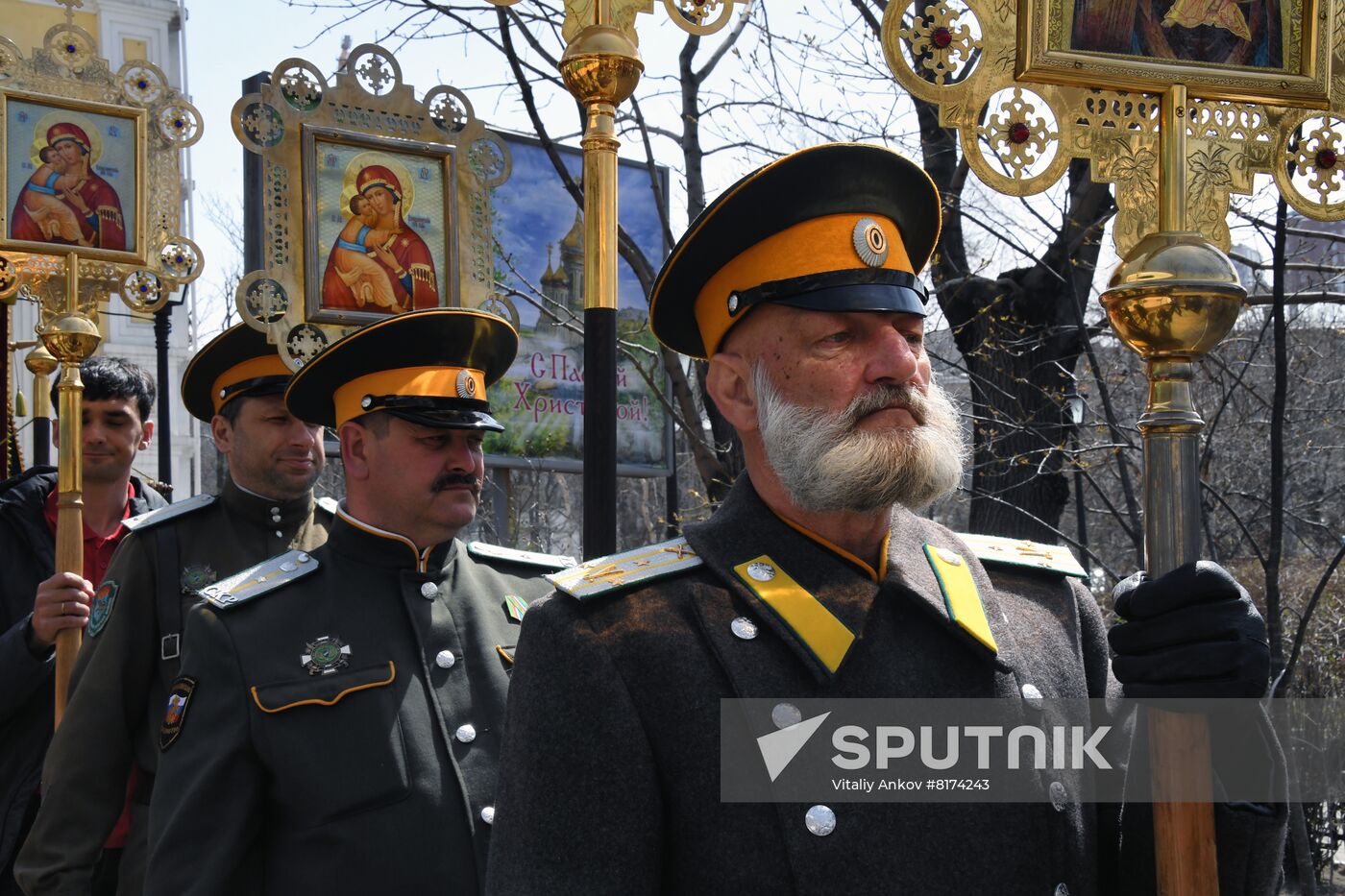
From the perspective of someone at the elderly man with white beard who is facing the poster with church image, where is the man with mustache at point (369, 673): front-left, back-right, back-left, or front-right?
front-left

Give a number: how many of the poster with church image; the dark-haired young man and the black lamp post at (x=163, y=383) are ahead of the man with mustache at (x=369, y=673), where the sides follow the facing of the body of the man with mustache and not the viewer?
0

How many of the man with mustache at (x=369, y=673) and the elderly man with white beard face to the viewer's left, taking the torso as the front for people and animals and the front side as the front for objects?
0

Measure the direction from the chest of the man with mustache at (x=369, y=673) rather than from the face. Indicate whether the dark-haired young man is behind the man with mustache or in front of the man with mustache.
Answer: behind

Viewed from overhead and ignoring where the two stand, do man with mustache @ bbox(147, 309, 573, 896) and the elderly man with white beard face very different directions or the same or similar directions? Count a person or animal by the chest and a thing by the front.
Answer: same or similar directions

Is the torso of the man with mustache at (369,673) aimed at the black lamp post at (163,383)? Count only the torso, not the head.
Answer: no

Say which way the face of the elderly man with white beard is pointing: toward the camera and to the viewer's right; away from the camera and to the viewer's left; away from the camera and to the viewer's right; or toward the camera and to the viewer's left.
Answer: toward the camera and to the viewer's right

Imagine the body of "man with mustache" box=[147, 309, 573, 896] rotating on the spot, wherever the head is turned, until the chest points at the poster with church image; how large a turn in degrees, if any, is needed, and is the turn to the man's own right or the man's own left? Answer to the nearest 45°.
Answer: approximately 135° to the man's own left

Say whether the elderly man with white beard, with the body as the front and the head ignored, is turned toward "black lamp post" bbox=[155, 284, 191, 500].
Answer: no

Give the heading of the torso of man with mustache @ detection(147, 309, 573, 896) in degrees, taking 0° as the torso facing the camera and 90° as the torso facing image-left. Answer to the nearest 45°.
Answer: approximately 315°

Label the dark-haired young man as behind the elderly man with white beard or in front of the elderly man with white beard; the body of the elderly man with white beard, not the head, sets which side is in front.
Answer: behind

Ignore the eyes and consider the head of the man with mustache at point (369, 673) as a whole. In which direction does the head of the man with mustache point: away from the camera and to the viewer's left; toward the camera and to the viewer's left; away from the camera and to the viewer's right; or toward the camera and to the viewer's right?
toward the camera and to the viewer's right

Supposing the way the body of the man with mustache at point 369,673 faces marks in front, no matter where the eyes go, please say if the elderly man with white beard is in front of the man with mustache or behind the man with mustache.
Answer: in front

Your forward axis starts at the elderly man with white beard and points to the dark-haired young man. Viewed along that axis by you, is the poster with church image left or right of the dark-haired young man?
right

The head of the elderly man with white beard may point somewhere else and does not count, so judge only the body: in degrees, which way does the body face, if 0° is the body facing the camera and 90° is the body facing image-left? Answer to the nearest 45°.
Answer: approximately 315°
